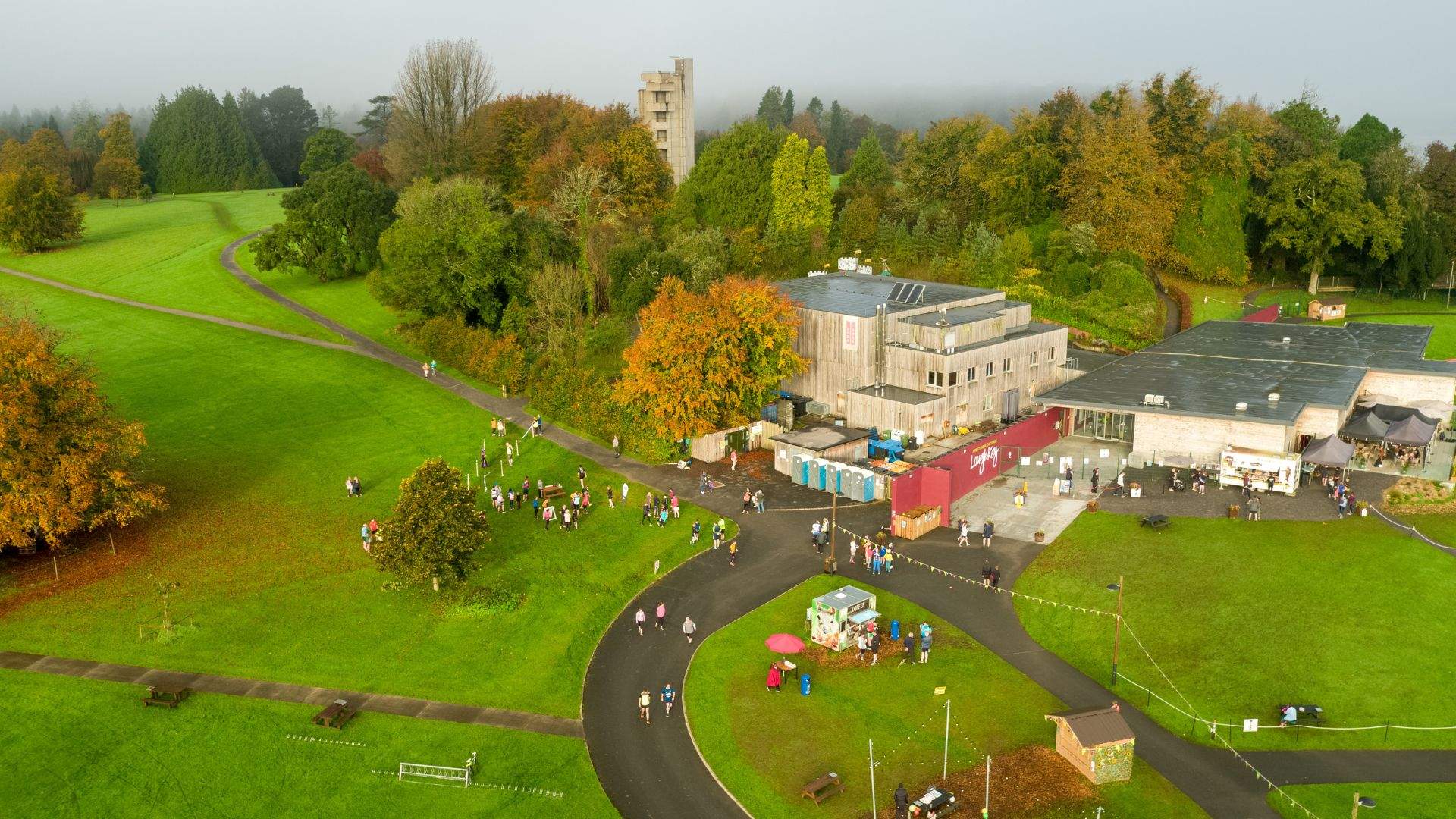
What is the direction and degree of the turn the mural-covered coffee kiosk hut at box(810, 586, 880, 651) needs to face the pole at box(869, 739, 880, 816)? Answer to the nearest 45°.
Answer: approximately 45° to its right

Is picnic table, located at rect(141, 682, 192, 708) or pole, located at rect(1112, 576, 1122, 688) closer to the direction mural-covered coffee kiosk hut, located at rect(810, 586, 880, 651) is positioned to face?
the pole

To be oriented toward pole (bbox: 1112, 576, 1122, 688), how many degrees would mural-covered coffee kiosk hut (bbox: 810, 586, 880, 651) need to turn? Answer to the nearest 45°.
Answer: approximately 45° to its left

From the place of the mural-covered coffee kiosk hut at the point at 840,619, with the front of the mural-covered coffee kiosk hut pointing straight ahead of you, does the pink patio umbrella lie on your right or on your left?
on your right

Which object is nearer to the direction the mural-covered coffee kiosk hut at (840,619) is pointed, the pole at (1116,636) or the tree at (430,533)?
the pole

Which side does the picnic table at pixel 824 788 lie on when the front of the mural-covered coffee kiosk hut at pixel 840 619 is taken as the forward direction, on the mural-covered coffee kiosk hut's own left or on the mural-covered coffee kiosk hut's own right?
on the mural-covered coffee kiosk hut's own right

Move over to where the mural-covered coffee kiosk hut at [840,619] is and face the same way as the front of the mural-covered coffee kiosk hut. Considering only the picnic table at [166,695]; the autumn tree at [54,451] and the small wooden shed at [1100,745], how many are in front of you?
1

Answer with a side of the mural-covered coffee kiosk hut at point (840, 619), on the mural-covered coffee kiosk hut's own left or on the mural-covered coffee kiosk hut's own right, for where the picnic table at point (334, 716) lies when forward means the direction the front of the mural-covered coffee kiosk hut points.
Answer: on the mural-covered coffee kiosk hut's own right

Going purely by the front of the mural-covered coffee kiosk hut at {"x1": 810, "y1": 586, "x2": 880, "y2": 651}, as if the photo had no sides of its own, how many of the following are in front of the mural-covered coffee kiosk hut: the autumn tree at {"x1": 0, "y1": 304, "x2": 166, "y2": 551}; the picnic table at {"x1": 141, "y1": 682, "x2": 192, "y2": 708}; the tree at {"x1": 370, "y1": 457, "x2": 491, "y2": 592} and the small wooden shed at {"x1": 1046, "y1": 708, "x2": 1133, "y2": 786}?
1

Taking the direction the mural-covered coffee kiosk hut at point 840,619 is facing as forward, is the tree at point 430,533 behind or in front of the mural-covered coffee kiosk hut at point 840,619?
behind

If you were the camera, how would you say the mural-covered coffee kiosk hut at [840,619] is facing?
facing the viewer and to the right of the viewer
